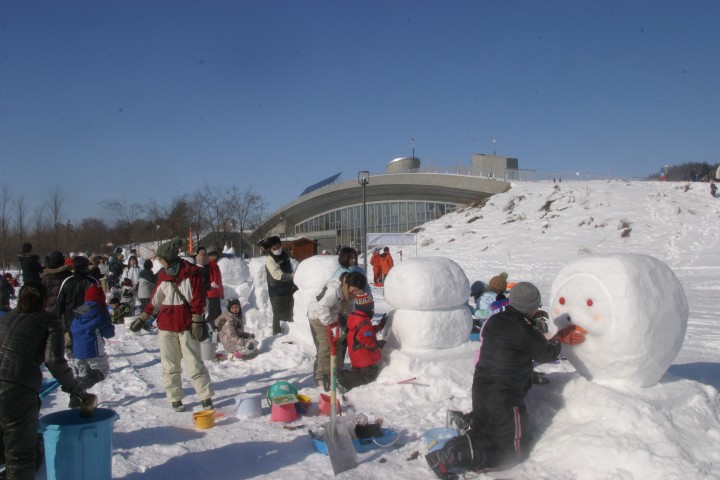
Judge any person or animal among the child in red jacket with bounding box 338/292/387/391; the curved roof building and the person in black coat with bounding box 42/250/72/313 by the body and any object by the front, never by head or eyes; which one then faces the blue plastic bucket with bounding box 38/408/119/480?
the curved roof building

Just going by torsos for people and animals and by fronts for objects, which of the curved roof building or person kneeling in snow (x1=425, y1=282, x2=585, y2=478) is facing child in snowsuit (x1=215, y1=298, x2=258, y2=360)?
the curved roof building

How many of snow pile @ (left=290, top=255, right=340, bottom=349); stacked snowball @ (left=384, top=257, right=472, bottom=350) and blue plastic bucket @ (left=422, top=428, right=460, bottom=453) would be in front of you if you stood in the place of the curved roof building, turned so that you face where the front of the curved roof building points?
3

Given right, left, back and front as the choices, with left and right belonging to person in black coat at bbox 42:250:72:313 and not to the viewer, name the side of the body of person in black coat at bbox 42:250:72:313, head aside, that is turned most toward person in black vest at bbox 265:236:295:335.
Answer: right

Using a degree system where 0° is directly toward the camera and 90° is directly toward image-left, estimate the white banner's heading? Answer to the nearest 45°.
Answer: approximately 0°

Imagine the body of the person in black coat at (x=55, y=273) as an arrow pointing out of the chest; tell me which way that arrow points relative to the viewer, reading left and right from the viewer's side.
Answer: facing away from the viewer

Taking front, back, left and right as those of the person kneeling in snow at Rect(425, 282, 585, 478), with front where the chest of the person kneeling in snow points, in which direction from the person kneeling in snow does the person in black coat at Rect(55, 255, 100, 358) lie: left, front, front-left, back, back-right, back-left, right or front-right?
back-left

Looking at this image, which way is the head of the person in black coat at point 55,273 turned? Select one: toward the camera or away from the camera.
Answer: away from the camera

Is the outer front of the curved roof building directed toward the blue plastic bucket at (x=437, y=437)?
yes

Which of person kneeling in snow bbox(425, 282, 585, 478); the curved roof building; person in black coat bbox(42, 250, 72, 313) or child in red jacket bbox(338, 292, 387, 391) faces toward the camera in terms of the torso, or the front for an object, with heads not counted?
the curved roof building

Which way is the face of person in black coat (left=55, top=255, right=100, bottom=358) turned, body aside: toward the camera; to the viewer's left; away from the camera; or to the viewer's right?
away from the camera

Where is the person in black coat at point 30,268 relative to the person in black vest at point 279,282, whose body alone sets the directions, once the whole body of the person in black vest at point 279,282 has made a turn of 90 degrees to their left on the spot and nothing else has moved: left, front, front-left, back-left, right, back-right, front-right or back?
back-left

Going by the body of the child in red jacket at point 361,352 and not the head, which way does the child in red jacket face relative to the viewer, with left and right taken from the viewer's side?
facing away from the viewer and to the right of the viewer

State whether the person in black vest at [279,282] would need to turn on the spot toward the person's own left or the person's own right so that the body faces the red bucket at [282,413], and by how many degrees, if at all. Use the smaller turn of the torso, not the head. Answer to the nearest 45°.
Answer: approximately 45° to the person's own right

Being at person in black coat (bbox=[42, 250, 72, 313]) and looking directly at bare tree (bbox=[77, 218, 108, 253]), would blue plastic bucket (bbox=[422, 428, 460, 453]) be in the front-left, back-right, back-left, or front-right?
back-right

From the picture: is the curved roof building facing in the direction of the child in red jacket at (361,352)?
yes

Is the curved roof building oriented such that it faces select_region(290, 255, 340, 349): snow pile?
yes
